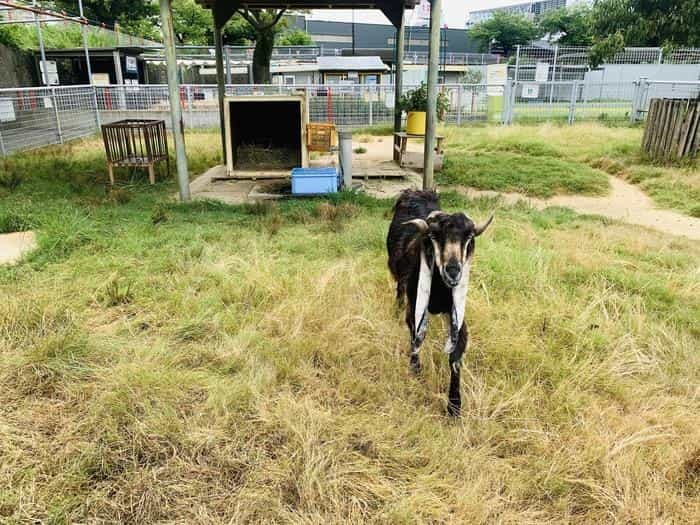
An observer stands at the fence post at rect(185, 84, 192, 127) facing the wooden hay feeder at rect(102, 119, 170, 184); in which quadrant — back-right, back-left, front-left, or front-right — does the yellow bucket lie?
front-left

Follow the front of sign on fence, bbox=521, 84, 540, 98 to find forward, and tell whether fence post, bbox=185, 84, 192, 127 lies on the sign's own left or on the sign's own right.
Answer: on the sign's own right

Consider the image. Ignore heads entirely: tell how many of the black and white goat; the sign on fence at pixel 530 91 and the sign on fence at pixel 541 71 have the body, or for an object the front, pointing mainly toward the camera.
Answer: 3

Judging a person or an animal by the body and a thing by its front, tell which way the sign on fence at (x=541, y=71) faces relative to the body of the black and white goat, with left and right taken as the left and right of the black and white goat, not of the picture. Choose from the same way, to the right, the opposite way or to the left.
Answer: the same way

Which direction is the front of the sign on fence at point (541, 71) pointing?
toward the camera

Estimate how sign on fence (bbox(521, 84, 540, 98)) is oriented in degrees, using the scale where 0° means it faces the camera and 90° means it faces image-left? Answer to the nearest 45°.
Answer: approximately 0°

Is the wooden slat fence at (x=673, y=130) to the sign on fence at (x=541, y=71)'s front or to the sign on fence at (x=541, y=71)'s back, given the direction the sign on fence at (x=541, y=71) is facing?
to the front

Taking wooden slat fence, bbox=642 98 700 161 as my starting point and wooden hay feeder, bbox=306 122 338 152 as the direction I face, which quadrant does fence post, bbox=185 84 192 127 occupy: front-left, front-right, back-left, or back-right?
front-right

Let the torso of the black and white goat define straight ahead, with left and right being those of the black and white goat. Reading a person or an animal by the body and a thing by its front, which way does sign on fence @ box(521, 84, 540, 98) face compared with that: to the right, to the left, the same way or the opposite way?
the same way

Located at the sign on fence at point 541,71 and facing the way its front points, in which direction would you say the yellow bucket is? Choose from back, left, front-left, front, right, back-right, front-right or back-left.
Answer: front

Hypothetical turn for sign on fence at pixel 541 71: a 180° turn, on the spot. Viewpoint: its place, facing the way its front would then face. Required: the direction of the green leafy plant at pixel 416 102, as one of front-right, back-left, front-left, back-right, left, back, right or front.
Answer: back

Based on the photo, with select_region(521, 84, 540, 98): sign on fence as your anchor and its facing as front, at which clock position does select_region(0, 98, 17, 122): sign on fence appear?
select_region(0, 98, 17, 122): sign on fence is roughly at 1 o'clock from select_region(521, 84, 540, 98): sign on fence.

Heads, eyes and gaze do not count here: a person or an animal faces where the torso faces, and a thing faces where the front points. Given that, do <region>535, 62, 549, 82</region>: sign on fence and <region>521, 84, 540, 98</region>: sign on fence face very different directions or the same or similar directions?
same or similar directions

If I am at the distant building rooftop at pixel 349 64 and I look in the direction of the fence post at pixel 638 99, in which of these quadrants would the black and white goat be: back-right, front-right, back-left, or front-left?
front-right

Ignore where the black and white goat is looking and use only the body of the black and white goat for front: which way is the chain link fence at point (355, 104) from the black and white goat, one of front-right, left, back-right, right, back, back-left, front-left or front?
back

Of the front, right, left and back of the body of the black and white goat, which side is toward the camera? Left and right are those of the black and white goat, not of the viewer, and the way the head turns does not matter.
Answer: front
